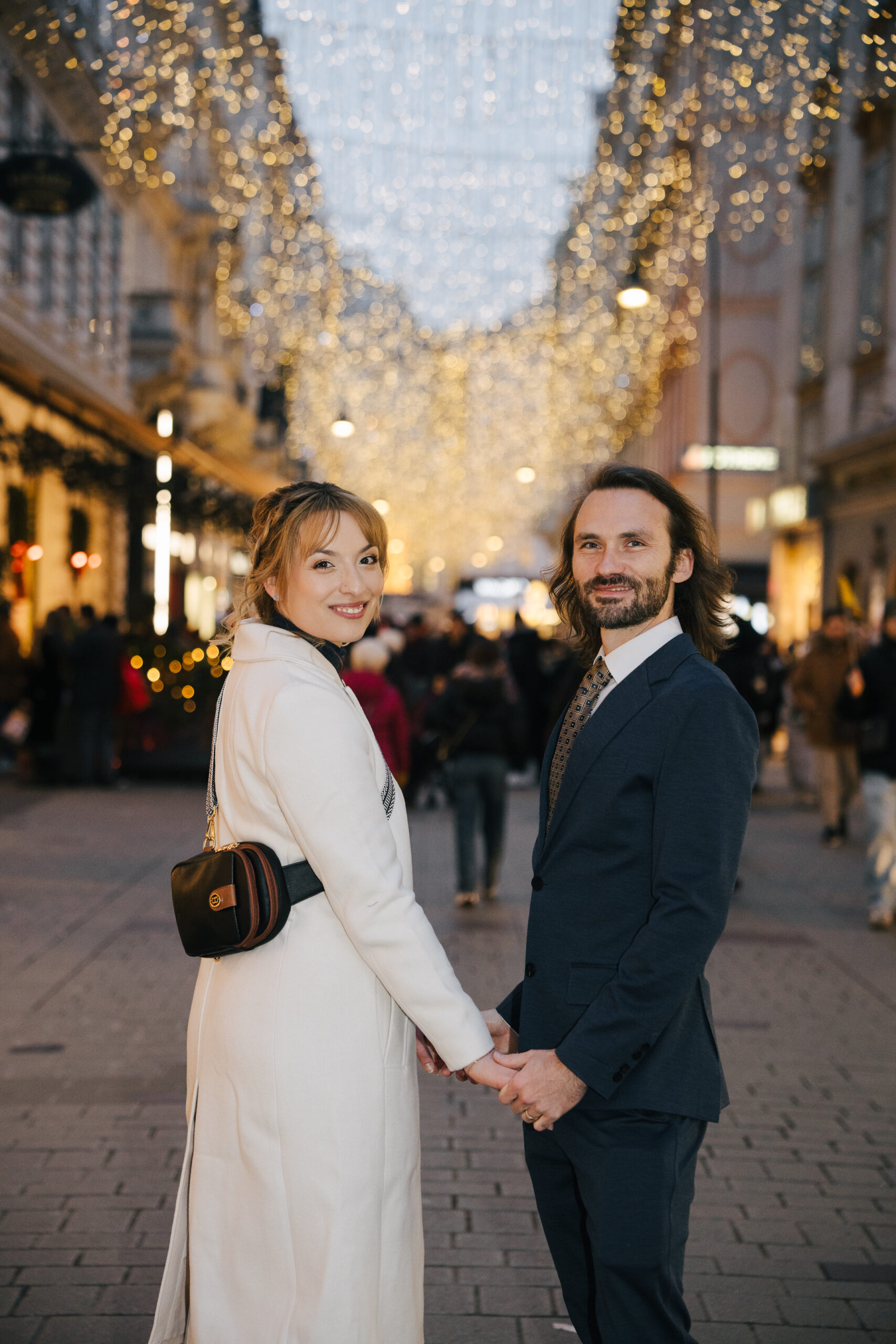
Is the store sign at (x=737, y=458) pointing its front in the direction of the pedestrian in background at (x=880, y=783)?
yes

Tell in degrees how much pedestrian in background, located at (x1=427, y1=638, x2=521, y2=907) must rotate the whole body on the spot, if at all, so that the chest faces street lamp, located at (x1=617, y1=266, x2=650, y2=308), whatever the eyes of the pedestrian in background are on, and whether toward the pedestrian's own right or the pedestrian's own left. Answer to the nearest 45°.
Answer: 0° — they already face it

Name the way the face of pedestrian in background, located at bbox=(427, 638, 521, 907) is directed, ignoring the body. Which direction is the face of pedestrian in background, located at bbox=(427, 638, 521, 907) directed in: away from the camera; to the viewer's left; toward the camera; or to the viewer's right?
away from the camera

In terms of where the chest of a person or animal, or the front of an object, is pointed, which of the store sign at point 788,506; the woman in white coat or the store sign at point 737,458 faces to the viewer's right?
the woman in white coat

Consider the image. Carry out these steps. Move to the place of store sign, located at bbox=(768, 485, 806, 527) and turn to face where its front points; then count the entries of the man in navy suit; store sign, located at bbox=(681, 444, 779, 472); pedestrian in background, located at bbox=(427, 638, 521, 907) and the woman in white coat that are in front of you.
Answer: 3

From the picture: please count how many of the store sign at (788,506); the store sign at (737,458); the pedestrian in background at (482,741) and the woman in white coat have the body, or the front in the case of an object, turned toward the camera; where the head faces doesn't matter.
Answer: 2

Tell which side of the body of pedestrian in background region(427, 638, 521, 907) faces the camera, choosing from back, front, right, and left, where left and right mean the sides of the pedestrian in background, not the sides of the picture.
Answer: back

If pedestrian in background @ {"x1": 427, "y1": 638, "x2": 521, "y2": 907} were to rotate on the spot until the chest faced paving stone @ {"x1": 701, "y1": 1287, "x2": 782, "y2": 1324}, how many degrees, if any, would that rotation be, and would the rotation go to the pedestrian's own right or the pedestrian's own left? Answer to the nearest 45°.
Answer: approximately 180°

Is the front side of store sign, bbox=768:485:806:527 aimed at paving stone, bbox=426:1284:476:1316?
yes
